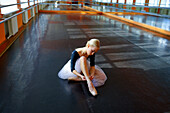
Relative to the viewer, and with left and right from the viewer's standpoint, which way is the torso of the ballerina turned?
facing the viewer and to the right of the viewer
